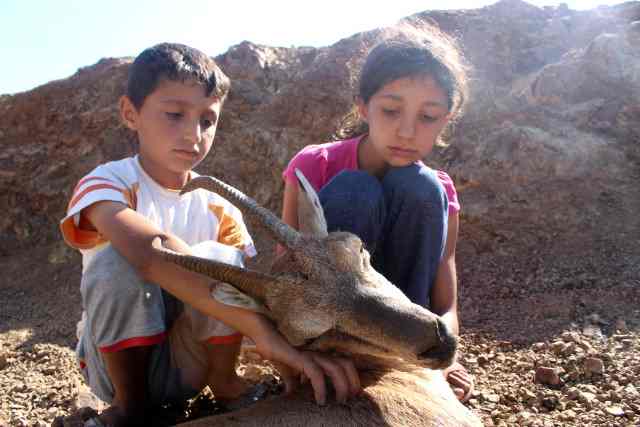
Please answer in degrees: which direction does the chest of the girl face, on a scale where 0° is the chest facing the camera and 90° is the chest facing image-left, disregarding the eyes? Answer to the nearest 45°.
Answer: approximately 0°

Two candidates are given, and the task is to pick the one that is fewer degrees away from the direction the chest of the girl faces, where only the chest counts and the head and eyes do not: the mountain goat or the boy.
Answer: the mountain goat

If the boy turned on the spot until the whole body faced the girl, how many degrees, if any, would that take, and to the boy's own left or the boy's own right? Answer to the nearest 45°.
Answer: approximately 45° to the boy's own left

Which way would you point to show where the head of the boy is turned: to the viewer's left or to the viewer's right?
to the viewer's right

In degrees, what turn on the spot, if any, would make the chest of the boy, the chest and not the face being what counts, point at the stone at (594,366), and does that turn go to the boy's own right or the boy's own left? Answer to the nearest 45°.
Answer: approximately 45° to the boy's own left

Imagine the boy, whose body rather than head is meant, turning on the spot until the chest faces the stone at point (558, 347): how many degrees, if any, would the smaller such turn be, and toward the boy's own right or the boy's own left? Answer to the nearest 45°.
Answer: approximately 45° to the boy's own left

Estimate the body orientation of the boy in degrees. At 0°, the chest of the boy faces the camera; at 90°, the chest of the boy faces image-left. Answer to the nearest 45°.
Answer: approximately 315°
